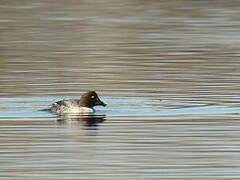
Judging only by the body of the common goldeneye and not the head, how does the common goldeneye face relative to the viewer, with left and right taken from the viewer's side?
facing to the right of the viewer
